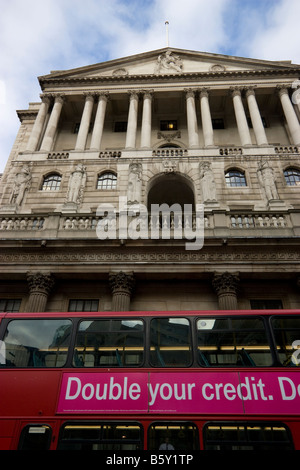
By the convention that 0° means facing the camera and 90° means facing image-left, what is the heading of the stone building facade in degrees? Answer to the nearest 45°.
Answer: approximately 0°
